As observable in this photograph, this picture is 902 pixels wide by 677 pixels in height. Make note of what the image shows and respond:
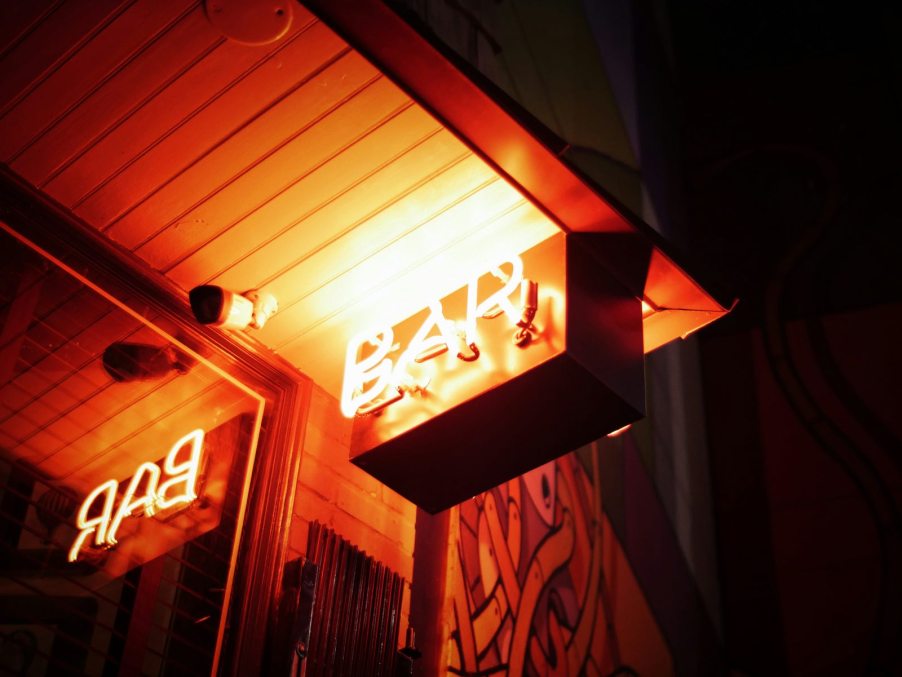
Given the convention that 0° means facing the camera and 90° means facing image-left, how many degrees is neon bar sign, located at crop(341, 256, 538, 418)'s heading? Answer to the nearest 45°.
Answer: approximately 45°

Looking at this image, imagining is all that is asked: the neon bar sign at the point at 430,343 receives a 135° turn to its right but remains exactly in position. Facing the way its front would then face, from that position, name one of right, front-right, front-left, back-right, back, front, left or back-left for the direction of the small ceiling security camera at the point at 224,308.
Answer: left

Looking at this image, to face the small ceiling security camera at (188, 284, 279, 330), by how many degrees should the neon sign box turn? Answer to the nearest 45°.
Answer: approximately 45° to its right
